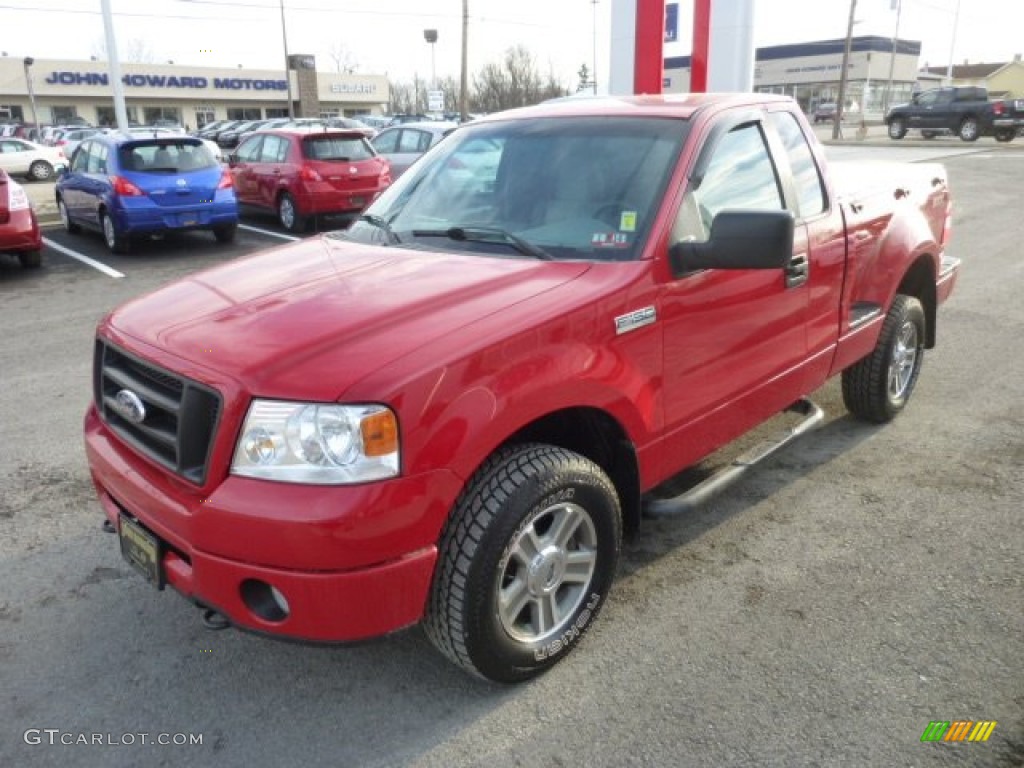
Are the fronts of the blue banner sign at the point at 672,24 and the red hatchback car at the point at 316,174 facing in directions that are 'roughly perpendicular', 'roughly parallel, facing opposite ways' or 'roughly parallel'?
roughly parallel, facing opposite ways

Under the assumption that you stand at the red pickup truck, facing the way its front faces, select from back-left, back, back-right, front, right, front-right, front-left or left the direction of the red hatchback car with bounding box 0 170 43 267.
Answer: right

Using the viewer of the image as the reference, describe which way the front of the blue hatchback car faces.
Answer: facing away from the viewer and to the left of the viewer

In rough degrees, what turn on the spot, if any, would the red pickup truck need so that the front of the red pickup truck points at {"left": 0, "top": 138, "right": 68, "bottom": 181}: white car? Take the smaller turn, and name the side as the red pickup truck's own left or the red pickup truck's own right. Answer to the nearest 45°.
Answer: approximately 90° to the red pickup truck's own right

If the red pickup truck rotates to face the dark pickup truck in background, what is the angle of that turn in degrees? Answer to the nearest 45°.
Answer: approximately 180°

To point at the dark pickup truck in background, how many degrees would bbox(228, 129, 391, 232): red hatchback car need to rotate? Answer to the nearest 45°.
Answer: approximately 90° to its right

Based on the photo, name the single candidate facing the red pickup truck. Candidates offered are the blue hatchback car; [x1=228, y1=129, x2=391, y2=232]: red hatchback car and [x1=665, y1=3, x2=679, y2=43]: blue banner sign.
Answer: the blue banner sign
